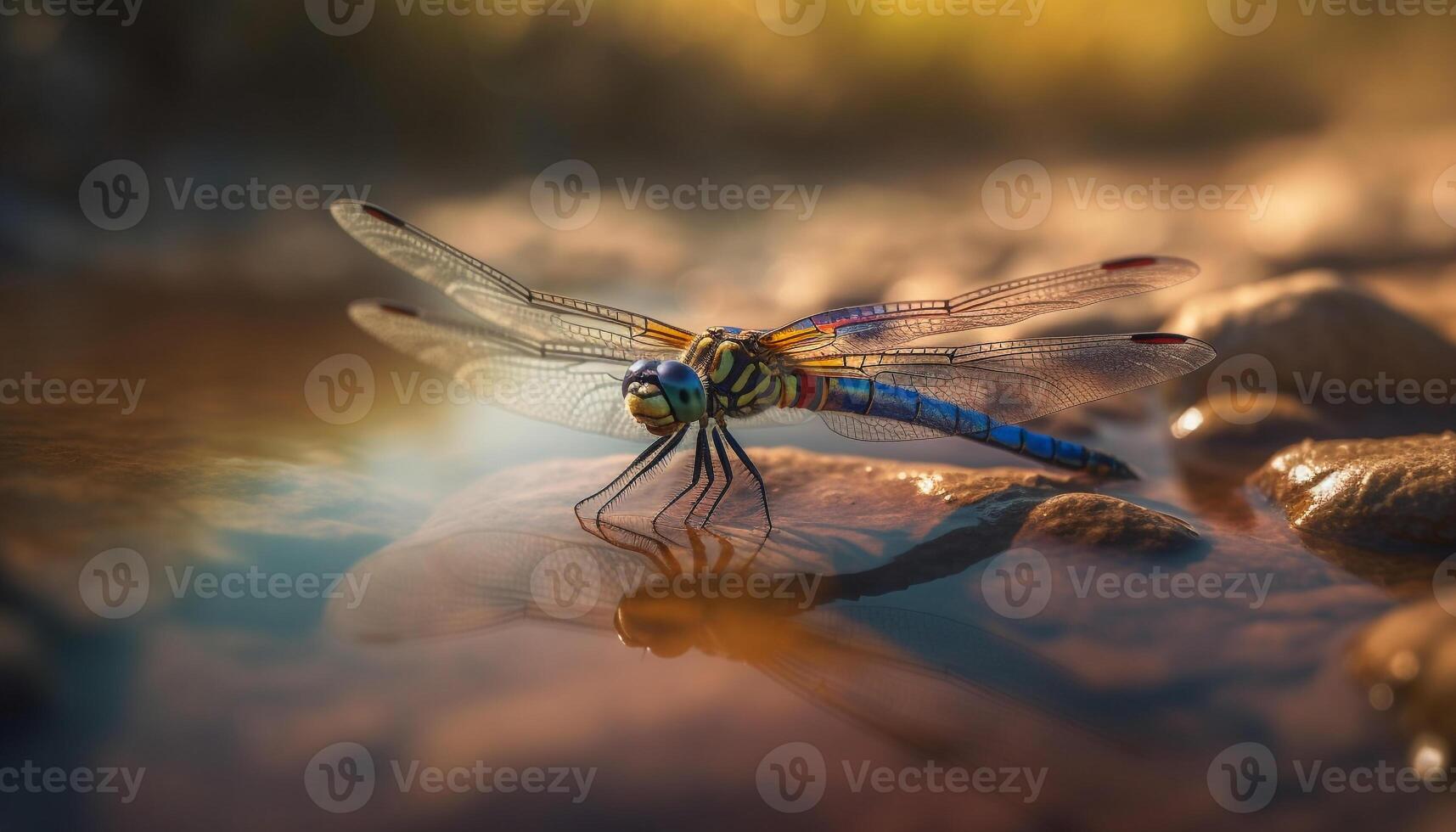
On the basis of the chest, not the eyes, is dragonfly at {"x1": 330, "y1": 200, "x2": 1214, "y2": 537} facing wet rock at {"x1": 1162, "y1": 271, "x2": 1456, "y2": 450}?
no

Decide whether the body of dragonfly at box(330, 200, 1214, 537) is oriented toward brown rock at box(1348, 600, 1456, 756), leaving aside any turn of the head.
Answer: no

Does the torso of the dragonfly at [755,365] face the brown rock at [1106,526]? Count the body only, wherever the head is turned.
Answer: no

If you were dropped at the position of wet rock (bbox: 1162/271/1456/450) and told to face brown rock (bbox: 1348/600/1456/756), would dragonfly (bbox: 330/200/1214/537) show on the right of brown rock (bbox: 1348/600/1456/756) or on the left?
right

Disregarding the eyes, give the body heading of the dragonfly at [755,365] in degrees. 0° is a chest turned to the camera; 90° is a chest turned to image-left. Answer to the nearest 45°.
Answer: approximately 45°

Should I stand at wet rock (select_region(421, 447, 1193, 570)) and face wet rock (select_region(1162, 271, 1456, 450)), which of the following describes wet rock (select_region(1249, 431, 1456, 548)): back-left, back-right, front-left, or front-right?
front-right

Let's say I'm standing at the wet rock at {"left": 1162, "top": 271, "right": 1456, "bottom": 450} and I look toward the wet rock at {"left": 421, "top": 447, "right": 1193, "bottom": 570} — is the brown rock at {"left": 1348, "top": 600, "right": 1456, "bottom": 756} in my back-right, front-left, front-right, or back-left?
front-left
